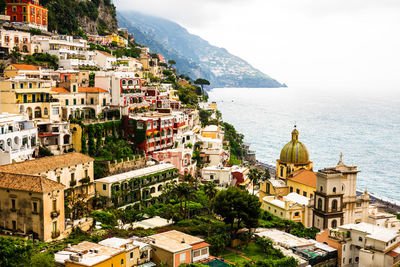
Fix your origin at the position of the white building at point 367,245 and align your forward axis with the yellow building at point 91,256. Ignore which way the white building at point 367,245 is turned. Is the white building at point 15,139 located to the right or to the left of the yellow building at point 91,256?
right

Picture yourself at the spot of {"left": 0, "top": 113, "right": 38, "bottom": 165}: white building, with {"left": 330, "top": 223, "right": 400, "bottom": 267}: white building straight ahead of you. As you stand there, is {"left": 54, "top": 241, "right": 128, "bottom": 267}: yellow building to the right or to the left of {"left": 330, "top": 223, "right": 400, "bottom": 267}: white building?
right

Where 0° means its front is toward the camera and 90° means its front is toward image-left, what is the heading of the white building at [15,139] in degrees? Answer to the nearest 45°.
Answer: approximately 315°

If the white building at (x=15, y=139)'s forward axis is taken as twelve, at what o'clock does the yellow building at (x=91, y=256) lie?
The yellow building is roughly at 1 o'clock from the white building.

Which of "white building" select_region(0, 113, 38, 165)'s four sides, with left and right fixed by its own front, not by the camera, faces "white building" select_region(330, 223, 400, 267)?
front
